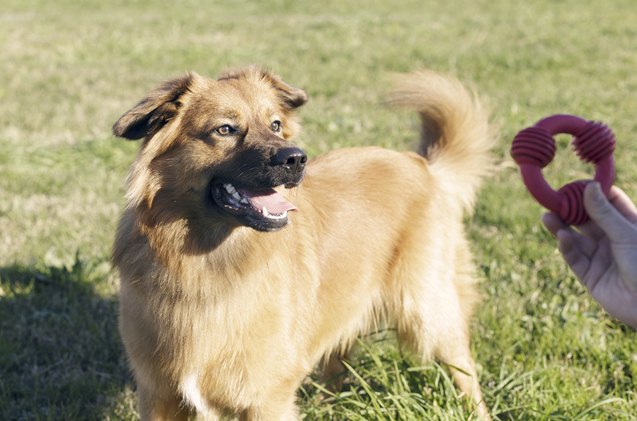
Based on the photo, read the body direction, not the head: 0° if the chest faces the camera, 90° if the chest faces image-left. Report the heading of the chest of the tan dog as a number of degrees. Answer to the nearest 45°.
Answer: approximately 45°
